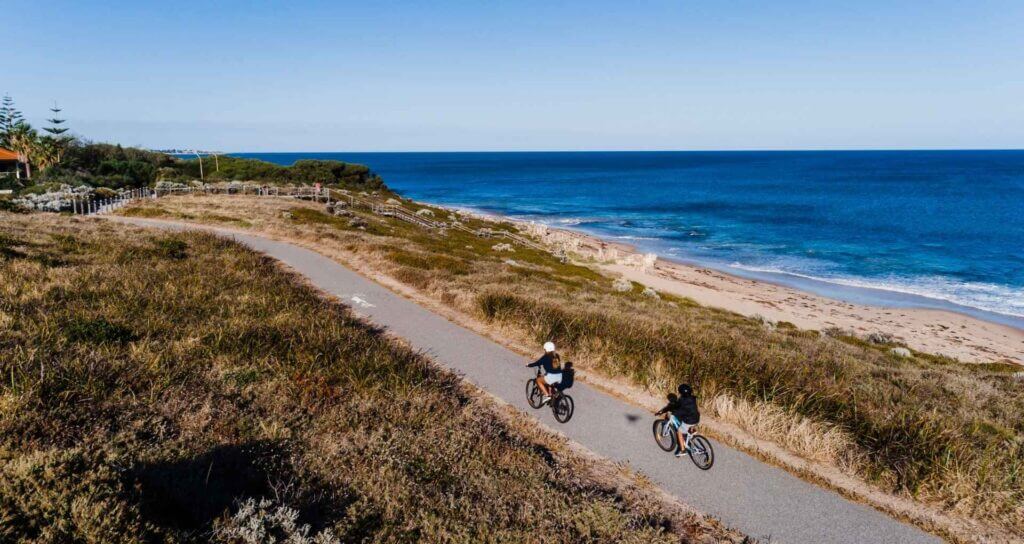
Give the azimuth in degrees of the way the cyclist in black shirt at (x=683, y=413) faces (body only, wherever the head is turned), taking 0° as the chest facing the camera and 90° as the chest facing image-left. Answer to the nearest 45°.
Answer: approximately 135°

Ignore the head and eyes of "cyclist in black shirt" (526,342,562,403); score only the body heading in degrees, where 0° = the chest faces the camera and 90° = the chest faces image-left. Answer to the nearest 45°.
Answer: approximately 135°

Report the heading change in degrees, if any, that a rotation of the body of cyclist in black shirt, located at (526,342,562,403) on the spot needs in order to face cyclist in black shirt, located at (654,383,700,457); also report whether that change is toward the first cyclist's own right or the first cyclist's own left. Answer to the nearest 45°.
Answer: approximately 180°

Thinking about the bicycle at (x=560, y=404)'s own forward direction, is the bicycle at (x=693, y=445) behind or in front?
behind

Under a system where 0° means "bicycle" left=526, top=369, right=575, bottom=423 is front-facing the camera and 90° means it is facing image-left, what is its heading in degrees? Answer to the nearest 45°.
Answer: approximately 135°

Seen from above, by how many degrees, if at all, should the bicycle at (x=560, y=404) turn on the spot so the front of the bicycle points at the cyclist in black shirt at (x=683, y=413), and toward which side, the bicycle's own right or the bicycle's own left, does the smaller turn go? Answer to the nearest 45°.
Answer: approximately 180°

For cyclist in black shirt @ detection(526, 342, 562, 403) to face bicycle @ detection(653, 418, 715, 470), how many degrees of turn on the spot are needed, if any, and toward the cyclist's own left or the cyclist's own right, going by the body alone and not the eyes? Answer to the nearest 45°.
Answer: approximately 180°

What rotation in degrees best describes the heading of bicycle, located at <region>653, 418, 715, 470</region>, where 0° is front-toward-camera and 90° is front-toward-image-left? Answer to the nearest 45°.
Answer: approximately 135°
